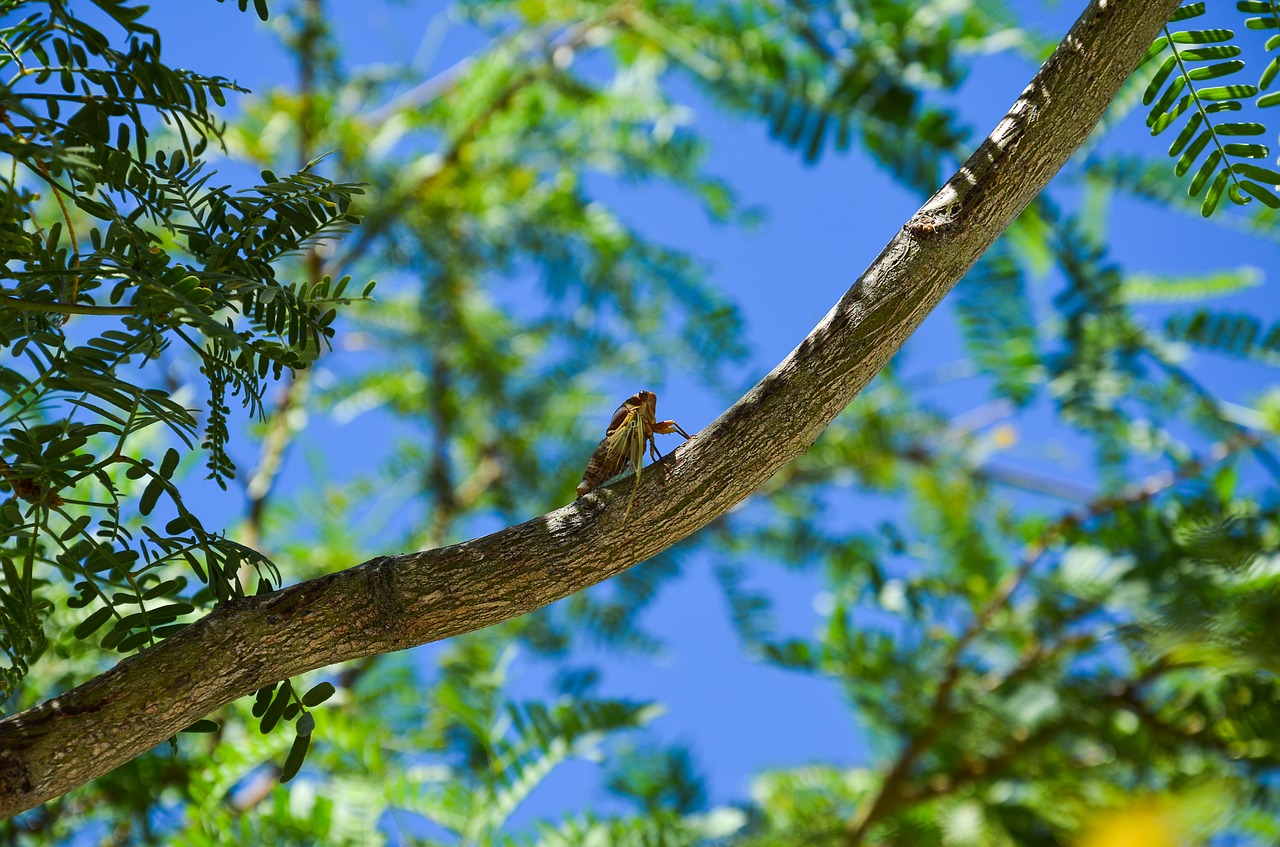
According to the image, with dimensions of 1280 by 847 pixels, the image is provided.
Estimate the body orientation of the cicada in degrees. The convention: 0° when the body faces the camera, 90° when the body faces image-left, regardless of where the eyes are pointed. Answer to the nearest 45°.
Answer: approximately 270°
